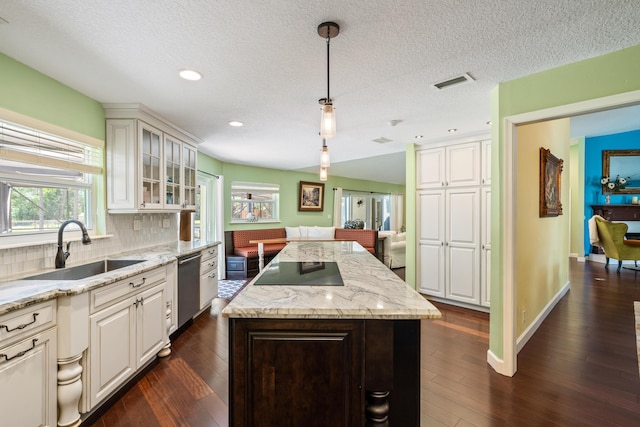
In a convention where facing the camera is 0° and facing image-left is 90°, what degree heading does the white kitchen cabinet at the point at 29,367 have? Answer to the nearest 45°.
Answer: approximately 315°

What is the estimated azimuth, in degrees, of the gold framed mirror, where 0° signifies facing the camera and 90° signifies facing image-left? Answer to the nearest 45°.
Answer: approximately 0°

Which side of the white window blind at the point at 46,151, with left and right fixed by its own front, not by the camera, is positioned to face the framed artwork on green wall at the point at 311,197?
left

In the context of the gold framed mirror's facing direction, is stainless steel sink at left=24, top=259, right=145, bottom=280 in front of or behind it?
in front

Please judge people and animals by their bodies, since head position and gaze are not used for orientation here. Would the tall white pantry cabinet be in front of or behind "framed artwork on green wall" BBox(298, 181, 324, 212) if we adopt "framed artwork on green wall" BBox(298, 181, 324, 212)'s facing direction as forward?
in front

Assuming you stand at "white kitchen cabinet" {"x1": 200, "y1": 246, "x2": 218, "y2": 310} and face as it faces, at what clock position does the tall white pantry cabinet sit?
The tall white pantry cabinet is roughly at 11 o'clock from the white kitchen cabinet.

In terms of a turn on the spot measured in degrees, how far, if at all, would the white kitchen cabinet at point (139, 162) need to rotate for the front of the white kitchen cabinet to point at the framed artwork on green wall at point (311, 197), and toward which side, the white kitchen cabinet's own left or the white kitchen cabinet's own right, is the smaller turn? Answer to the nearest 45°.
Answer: approximately 90° to the white kitchen cabinet's own left

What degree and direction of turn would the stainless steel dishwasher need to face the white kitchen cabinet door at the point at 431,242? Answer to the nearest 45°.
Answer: approximately 45° to its left

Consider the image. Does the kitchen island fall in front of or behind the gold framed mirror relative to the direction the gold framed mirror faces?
in front
